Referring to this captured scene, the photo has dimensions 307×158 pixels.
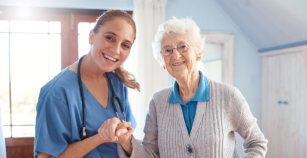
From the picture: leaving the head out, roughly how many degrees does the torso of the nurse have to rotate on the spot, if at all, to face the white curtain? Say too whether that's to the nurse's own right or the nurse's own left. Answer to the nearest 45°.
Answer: approximately 135° to the nurse's own left

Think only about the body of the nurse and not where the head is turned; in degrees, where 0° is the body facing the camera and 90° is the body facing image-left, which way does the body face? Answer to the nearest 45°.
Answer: approximately 315°

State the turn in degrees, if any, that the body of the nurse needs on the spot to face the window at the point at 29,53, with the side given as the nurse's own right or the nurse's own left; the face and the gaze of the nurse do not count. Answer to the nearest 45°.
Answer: approximately 135° to the nurse's own left
